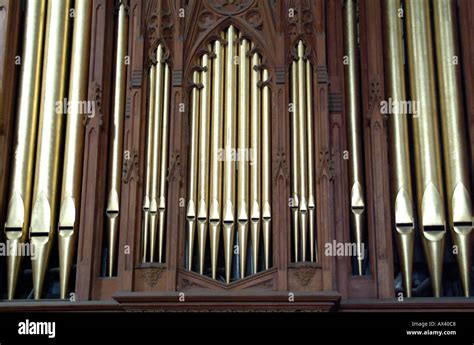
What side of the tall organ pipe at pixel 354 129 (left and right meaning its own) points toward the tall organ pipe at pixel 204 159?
right

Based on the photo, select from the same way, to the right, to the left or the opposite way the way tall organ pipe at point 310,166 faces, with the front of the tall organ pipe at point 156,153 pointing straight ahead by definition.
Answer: the same way

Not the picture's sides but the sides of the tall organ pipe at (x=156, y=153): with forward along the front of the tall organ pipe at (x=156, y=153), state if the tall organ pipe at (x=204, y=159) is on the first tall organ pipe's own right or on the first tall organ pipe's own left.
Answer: on the first tall organ pipe's own left

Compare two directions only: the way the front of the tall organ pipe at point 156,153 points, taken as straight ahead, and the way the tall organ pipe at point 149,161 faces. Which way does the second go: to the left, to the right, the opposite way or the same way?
the same way

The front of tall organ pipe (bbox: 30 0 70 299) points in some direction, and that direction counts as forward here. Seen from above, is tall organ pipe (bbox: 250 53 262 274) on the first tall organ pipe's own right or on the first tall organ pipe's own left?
on the first tall organ pipe's own left

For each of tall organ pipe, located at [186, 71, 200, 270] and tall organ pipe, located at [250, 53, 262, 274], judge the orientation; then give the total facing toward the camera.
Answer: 2

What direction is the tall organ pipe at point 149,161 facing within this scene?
toward the camera

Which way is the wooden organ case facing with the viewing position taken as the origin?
facing the viewer

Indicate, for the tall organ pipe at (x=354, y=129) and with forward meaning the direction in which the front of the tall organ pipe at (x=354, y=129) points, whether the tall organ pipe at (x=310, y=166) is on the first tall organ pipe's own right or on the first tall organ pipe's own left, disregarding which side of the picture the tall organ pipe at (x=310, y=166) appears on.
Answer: on the first tall organ pipe's own right

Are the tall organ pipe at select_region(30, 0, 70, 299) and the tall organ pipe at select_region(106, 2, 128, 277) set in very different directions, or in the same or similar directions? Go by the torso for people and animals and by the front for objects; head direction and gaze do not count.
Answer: same or similar directions

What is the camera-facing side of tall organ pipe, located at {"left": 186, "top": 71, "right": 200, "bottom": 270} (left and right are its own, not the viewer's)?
front

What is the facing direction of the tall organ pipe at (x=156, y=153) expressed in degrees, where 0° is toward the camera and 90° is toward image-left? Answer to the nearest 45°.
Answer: approximately 0°

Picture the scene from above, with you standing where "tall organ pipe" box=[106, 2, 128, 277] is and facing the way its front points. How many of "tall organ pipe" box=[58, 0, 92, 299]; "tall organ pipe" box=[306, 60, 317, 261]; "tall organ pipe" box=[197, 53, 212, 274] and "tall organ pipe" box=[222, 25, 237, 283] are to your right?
1

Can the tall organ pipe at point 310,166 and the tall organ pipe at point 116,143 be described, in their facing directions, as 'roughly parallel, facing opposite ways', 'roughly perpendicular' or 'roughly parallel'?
roughly parallel

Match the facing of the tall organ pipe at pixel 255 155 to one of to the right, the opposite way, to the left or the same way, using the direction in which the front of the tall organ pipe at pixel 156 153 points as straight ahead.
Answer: the same way

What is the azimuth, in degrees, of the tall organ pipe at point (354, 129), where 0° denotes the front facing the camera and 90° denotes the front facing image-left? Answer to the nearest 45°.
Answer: approximately 0°

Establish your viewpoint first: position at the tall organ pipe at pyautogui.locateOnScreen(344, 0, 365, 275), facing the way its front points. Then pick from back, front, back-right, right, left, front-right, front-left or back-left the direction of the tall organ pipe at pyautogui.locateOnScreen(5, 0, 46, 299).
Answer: right
